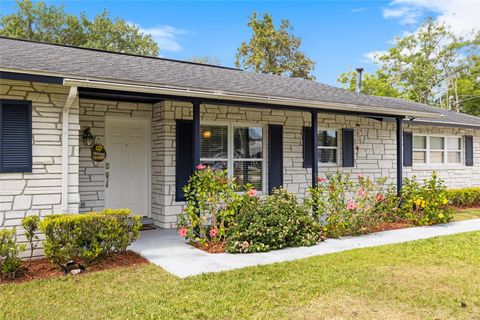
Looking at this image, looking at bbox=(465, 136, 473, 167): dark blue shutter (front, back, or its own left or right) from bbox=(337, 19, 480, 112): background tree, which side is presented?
back

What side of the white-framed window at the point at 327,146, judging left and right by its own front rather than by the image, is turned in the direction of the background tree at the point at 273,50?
back

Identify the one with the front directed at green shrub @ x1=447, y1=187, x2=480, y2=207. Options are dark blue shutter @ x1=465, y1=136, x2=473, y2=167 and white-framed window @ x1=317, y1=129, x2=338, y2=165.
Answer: the dark blue shutter

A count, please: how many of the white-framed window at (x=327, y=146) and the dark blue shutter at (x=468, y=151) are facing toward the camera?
2

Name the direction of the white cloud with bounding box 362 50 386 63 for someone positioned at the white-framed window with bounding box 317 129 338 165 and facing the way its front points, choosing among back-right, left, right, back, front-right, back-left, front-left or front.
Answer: back

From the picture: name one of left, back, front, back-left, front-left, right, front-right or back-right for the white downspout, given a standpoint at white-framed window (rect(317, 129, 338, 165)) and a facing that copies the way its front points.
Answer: front-right

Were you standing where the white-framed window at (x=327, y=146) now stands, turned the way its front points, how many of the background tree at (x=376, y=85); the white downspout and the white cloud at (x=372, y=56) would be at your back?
2

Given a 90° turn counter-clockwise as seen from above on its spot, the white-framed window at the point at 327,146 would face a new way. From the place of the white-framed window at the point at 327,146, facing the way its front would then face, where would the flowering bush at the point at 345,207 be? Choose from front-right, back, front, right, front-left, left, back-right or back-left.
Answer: right

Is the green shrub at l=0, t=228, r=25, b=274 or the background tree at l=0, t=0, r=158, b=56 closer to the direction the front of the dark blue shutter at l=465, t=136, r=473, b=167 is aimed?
the green shrub

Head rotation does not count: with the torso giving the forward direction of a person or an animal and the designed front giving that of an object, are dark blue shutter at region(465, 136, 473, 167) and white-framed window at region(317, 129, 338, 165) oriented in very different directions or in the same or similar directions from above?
same or similar directions

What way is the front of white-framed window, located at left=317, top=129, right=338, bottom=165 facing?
toward the camera

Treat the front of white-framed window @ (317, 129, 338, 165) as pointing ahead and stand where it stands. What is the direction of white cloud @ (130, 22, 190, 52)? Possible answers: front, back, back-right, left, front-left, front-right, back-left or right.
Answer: back-right

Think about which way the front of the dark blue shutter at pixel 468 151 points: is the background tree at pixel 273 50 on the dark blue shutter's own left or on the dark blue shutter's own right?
on the dark blue shutter's own right

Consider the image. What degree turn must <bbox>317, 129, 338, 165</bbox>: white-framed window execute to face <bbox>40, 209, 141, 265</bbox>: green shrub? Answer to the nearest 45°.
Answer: approximately 45° to its right

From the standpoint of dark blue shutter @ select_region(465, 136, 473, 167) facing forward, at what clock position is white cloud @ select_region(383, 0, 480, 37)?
The white cloud is roughly at 6 o'clock from the dark blue shutter.

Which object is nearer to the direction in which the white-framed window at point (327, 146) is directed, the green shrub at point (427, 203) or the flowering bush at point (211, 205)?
the flowering bush

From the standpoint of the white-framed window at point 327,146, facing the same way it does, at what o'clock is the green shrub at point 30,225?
The green shrub is roughly at 3 o'clock from the white-framed window.
